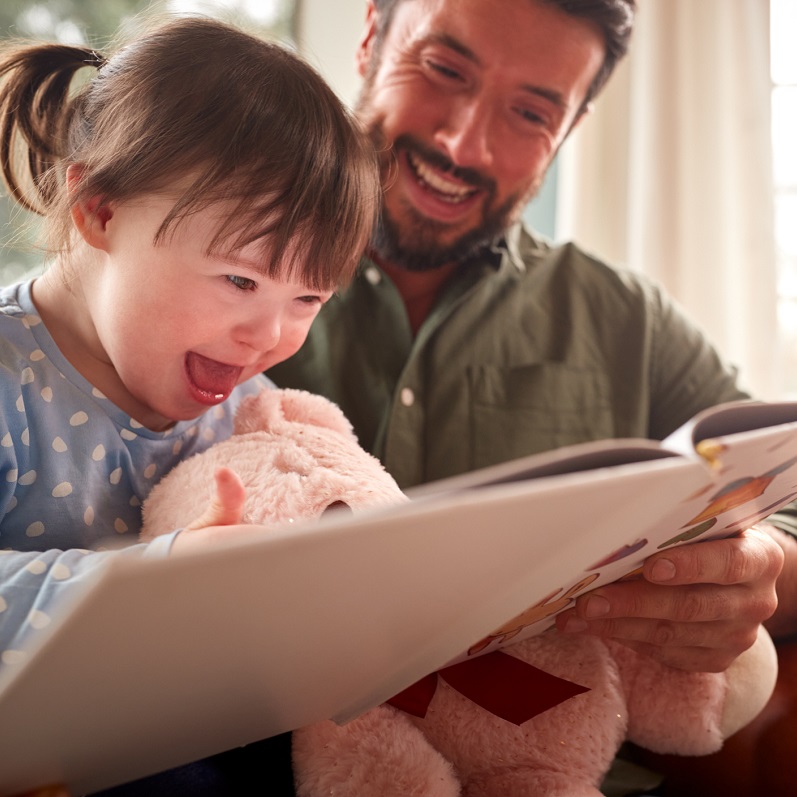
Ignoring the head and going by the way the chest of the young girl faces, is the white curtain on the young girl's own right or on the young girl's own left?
on the young girl's own left

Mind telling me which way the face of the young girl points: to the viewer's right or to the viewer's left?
to the viewer's right

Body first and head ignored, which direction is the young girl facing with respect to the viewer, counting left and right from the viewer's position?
facing the viewer and to the right of the viewer
